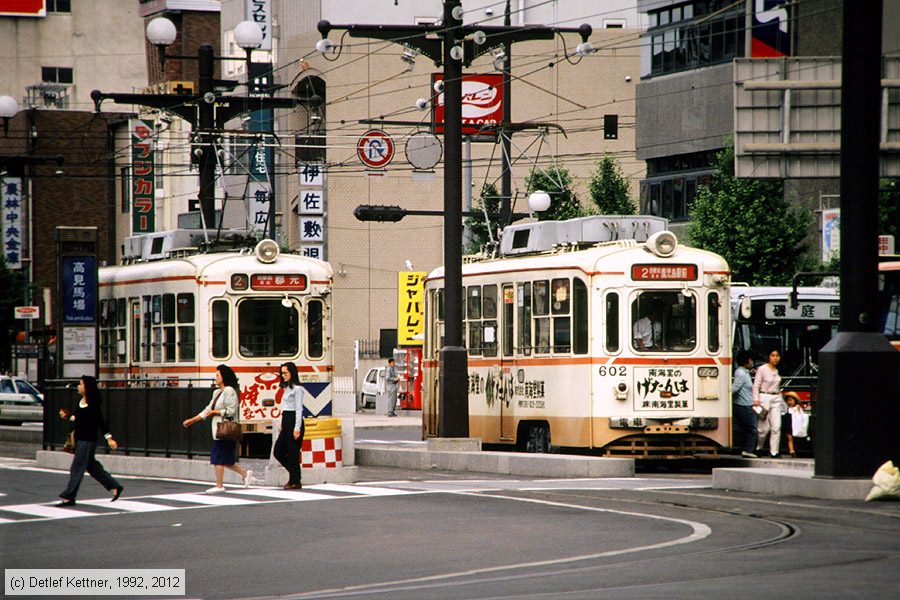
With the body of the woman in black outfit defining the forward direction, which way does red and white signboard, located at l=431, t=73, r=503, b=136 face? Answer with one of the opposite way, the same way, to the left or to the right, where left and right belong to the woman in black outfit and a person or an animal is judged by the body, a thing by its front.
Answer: to the left

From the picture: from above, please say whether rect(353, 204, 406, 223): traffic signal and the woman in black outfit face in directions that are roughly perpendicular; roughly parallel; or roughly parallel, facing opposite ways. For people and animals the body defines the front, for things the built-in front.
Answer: roughly perpendicular

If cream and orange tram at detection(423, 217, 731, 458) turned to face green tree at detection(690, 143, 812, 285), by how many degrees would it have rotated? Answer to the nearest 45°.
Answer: approximately 135° to its left

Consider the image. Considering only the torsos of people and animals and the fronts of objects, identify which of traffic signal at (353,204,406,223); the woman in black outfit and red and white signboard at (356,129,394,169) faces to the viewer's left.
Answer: the woman in black outfit

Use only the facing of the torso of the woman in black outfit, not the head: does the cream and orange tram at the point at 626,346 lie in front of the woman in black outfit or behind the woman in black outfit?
behind

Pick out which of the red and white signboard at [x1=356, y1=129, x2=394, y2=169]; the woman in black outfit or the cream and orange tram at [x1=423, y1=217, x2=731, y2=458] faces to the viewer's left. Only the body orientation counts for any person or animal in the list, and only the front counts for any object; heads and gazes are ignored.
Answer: the woman in black outfit

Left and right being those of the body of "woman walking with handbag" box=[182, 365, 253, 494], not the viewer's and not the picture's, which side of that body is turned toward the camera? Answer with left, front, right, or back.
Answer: left

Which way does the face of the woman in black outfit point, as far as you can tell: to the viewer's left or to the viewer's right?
to the viewer's left

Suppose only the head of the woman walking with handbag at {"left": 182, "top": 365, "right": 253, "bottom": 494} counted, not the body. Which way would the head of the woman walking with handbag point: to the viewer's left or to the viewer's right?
to the viewer's left

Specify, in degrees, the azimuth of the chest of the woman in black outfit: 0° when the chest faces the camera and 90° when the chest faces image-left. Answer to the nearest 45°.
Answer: approximately 90°
